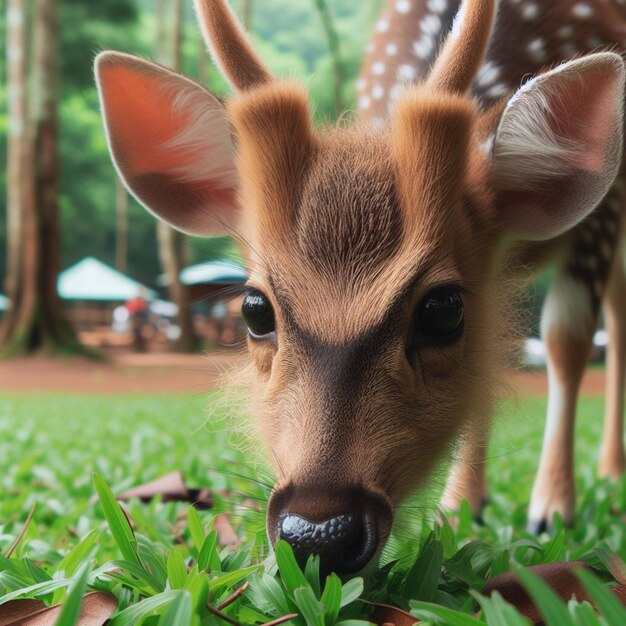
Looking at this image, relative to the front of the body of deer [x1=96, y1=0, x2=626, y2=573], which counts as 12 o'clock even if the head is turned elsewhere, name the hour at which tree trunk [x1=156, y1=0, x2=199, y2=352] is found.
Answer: The tree trunk is roughly at 4 o'clock from the deer.

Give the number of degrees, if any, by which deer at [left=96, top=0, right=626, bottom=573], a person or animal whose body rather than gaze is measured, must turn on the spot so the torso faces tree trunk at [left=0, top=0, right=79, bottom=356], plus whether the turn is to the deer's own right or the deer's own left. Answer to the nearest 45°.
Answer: approximately 90° to the deer's own right

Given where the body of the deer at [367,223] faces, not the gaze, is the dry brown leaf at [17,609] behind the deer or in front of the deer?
in front

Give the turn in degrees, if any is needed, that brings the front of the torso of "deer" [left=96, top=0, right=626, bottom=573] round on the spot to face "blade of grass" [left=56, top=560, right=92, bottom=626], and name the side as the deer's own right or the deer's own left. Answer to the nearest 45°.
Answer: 0° — it already faces it

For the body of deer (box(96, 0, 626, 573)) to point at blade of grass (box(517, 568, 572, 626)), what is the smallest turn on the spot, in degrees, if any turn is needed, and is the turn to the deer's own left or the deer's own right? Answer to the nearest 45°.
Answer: approximately 90° to the deer's own left

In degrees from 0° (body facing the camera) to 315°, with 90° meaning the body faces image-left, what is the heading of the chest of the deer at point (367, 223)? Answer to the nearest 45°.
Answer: approximately 45°

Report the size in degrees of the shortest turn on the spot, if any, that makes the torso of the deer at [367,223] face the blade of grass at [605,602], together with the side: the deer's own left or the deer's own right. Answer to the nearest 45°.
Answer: approximately 90° to the deer's own left

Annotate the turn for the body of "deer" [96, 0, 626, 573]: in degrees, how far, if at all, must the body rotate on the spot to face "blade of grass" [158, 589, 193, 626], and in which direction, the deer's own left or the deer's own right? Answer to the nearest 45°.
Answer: approximately 45° to the deer's own left

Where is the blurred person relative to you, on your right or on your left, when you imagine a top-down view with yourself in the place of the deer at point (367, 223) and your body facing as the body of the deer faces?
on your right
